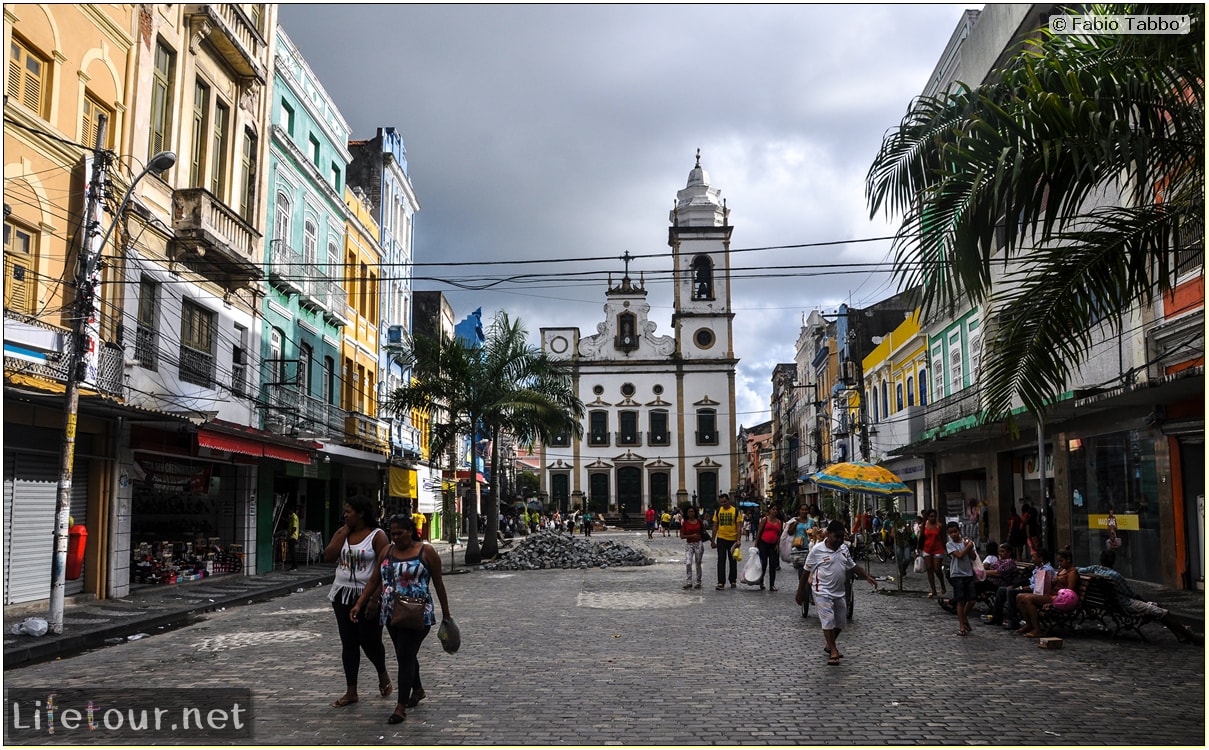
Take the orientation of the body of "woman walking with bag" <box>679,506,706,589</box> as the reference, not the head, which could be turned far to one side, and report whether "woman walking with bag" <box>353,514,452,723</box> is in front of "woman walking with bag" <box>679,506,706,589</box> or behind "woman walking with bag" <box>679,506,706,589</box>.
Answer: in front

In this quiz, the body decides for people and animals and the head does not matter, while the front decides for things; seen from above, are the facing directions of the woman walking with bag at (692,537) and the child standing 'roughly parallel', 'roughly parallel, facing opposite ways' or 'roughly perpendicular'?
roughly parallel

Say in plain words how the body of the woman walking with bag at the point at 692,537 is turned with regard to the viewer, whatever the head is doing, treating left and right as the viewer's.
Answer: facing the viewer

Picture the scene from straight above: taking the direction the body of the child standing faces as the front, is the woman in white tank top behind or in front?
in front

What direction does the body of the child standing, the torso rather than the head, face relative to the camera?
toward the camera

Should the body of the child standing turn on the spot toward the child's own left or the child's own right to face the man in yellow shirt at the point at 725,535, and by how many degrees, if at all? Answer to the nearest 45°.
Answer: approximately 135° to the child's own right

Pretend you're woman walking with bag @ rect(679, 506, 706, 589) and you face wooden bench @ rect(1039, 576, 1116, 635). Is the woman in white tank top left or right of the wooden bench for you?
right

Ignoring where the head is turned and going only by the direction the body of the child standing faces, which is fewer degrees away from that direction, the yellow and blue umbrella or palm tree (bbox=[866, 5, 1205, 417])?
the palm tree

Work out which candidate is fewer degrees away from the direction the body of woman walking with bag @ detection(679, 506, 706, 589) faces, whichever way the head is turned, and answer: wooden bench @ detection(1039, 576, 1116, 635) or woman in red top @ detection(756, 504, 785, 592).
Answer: the wooden bench

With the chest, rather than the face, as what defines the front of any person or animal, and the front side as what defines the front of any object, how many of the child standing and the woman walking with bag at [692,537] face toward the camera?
2

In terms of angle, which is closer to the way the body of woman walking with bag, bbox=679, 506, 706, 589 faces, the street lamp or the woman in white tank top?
the woman in white tank top

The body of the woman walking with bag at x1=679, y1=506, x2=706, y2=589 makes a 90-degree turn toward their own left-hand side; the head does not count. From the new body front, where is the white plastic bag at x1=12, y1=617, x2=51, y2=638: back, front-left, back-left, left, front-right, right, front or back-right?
back-right
